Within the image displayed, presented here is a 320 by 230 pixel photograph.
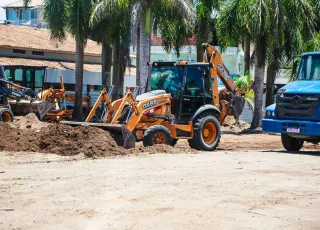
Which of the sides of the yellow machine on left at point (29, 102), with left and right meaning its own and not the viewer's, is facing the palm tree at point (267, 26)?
front

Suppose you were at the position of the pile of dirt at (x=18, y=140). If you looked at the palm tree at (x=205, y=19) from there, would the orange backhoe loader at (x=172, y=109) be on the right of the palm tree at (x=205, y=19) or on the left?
right

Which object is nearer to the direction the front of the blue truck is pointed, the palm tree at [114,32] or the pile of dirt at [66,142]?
the pile of dirt

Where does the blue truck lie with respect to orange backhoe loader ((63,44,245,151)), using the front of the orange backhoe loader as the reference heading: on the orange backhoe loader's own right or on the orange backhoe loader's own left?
on the orange backhoe loader's own left

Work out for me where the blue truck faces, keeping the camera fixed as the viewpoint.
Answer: facing the viewer and to the left of the viewer

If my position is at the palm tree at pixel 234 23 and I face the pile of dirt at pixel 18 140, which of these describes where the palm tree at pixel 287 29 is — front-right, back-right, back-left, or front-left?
back-left

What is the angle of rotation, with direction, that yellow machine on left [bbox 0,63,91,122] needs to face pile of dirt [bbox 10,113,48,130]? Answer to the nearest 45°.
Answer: approximately 90° to its right
